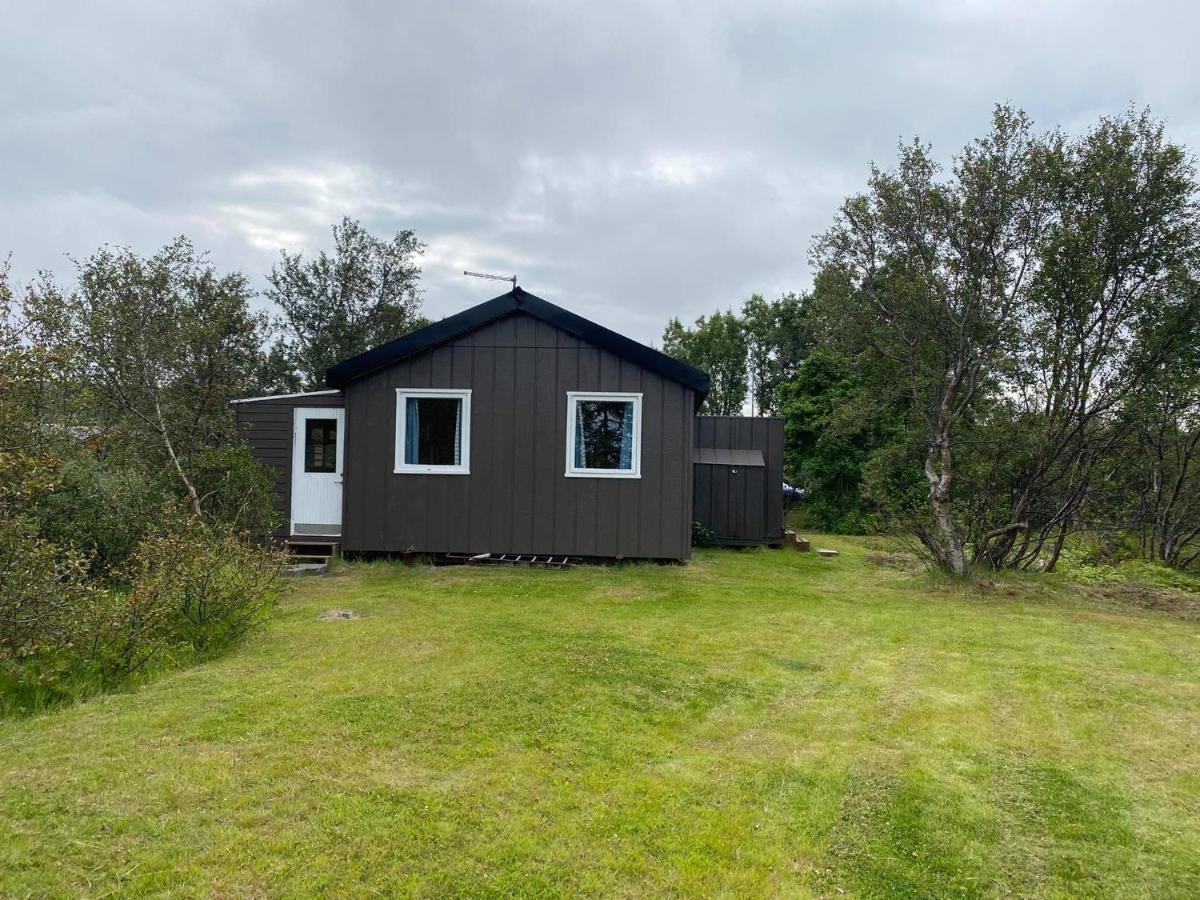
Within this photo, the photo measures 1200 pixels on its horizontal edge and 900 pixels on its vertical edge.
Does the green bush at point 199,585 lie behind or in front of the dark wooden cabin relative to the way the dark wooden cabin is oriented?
in front

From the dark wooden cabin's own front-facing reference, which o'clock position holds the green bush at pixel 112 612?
The green bush is roughly at 1 o'clock from the dark wooden cabin.

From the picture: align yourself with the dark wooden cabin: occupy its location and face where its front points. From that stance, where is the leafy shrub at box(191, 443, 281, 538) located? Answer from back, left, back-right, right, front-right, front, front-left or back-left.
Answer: right

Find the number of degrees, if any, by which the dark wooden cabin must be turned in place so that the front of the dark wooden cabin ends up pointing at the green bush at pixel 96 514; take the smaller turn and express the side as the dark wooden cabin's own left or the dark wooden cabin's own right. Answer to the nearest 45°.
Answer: approximately 45° to the dark wooden cabin's own right

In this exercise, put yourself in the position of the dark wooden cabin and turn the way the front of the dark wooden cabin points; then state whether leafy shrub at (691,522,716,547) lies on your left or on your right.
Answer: on your left

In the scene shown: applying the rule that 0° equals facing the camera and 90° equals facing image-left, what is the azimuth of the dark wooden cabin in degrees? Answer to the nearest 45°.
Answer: approximately 0°

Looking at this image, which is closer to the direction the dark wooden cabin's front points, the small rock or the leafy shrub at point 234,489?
the small rock

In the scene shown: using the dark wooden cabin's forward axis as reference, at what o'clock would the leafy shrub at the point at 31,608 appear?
The leafy shrub is roughly at 1 o'clock from the dark wooden cabin.
